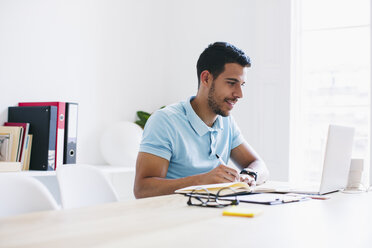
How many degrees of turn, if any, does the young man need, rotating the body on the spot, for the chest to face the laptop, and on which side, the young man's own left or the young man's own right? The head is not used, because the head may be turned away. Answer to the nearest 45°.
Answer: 0° — they already face it

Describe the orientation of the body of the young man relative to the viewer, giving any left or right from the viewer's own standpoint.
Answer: facing the viewer and to the right of the viewer

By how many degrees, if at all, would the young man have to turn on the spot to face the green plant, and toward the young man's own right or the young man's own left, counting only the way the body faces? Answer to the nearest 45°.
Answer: approximately 135° to the young man's own left

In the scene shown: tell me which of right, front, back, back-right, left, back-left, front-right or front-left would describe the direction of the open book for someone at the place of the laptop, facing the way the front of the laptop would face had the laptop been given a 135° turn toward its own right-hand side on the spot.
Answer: back-left

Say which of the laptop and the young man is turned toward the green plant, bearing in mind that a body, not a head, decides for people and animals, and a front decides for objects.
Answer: the laptop

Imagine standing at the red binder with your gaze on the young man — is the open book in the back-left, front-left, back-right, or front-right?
front-right

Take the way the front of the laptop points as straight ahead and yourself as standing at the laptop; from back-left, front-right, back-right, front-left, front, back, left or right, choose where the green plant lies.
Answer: front

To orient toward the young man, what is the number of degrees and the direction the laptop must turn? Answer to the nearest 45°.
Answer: approximately 45° to its left

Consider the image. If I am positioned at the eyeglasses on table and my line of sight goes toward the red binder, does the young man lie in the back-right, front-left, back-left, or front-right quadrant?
front-right

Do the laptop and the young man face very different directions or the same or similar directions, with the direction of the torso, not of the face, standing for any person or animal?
very different directions

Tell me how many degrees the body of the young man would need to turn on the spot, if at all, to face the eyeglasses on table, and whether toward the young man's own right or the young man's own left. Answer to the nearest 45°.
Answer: approximately 45° to the young man's own right

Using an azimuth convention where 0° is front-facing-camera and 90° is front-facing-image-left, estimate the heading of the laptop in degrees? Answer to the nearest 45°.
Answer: approximately 135°
